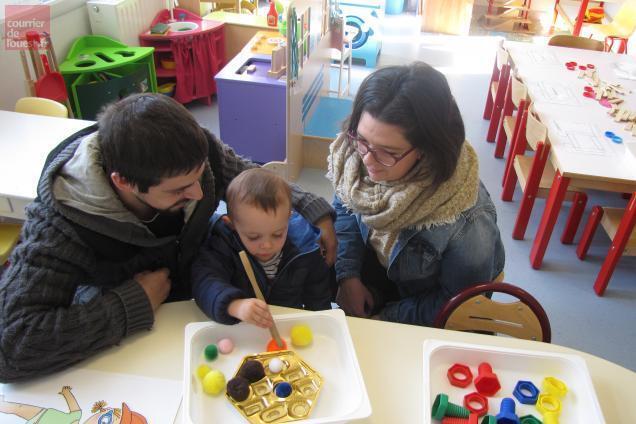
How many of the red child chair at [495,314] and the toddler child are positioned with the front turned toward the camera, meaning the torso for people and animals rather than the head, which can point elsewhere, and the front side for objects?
2

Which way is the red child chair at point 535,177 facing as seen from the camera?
to the viewer's right

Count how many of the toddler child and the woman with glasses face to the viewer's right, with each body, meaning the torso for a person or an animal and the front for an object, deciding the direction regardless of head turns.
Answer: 0

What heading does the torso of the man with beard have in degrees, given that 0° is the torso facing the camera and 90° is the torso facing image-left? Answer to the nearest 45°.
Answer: approximately 315°

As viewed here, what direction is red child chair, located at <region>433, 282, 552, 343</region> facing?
toward the camera

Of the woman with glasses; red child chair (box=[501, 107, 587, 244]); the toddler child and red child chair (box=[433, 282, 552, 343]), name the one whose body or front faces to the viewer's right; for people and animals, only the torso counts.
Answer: red child chair (box=[501, 107, 587, 244])

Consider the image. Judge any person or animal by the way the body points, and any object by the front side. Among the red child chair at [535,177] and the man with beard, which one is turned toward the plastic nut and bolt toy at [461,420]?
the man with beard

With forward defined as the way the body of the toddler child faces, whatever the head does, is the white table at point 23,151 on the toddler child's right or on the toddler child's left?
on the toddler child's right

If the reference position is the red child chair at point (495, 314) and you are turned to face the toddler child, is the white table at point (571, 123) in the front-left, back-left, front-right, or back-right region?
back-right

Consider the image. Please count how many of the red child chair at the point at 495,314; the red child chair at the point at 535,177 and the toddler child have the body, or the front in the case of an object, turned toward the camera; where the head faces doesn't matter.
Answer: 2

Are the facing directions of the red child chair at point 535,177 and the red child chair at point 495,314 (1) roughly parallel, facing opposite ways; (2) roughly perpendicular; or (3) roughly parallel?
roughly perpendicular

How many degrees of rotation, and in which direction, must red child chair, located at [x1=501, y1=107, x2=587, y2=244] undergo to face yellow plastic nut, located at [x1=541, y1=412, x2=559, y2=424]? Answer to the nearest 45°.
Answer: approximately 90° to its right

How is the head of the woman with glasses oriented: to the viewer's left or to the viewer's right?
to the viewer's left
